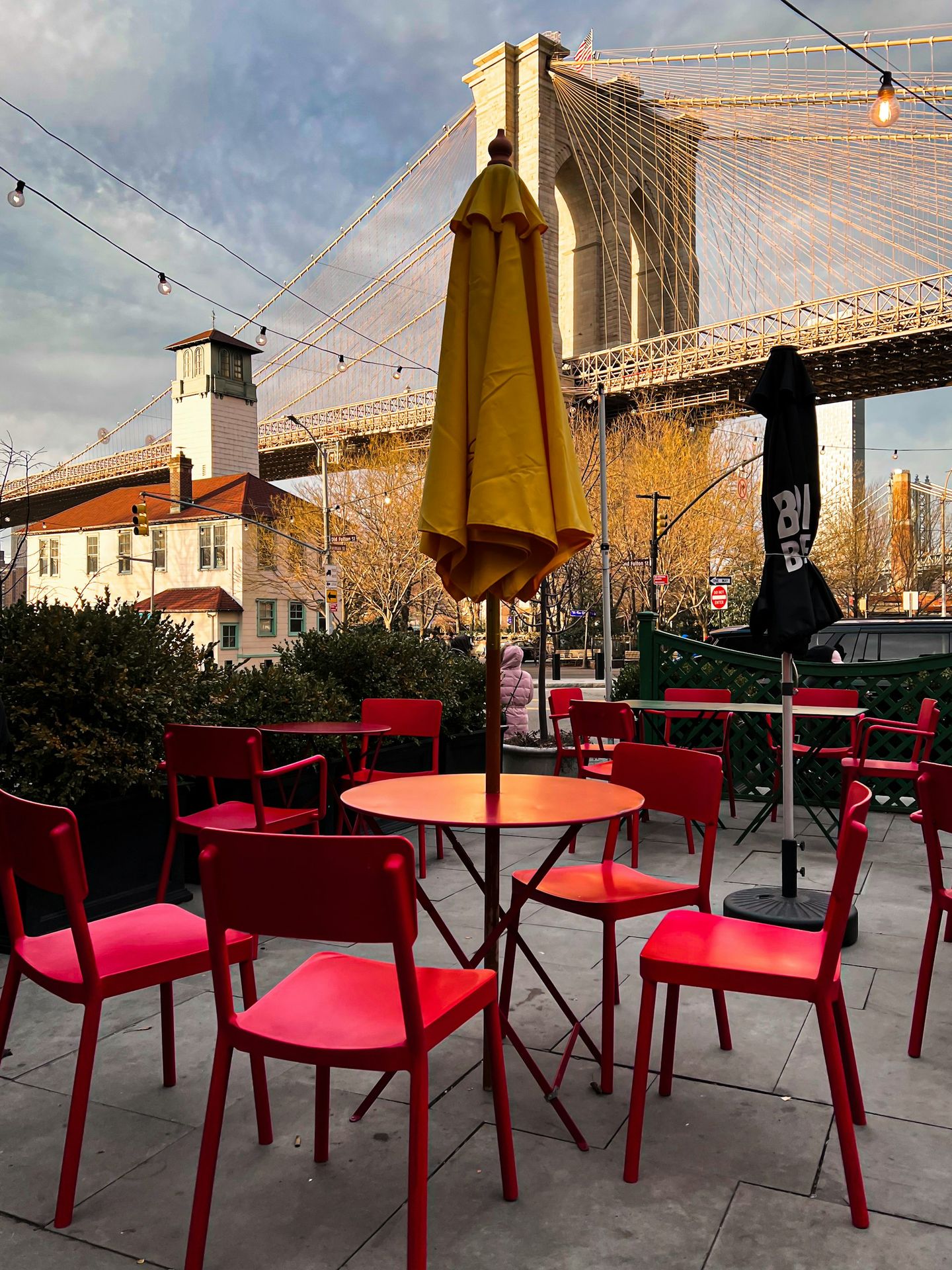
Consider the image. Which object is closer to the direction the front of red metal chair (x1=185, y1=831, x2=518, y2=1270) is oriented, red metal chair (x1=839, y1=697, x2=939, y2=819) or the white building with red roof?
the red metal chair

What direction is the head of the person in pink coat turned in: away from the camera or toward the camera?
away from the camera

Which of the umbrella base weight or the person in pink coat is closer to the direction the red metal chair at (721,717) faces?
the umbrella base weight

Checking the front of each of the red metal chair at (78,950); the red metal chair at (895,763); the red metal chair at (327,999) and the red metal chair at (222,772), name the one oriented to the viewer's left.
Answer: the red metal chair at (895,763)

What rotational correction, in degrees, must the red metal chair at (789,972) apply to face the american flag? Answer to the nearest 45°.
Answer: approximately 90° to its right

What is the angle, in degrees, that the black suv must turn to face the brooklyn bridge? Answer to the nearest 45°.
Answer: approximately 90° to its right

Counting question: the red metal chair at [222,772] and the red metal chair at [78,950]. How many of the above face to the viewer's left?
0

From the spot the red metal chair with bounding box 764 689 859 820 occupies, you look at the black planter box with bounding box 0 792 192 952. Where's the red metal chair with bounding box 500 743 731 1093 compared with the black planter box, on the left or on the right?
left

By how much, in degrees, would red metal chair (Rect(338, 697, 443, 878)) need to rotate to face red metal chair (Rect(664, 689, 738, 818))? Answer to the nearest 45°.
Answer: approximately 180°

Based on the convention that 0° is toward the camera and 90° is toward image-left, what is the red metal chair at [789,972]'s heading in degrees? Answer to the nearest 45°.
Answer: approximately 90°
